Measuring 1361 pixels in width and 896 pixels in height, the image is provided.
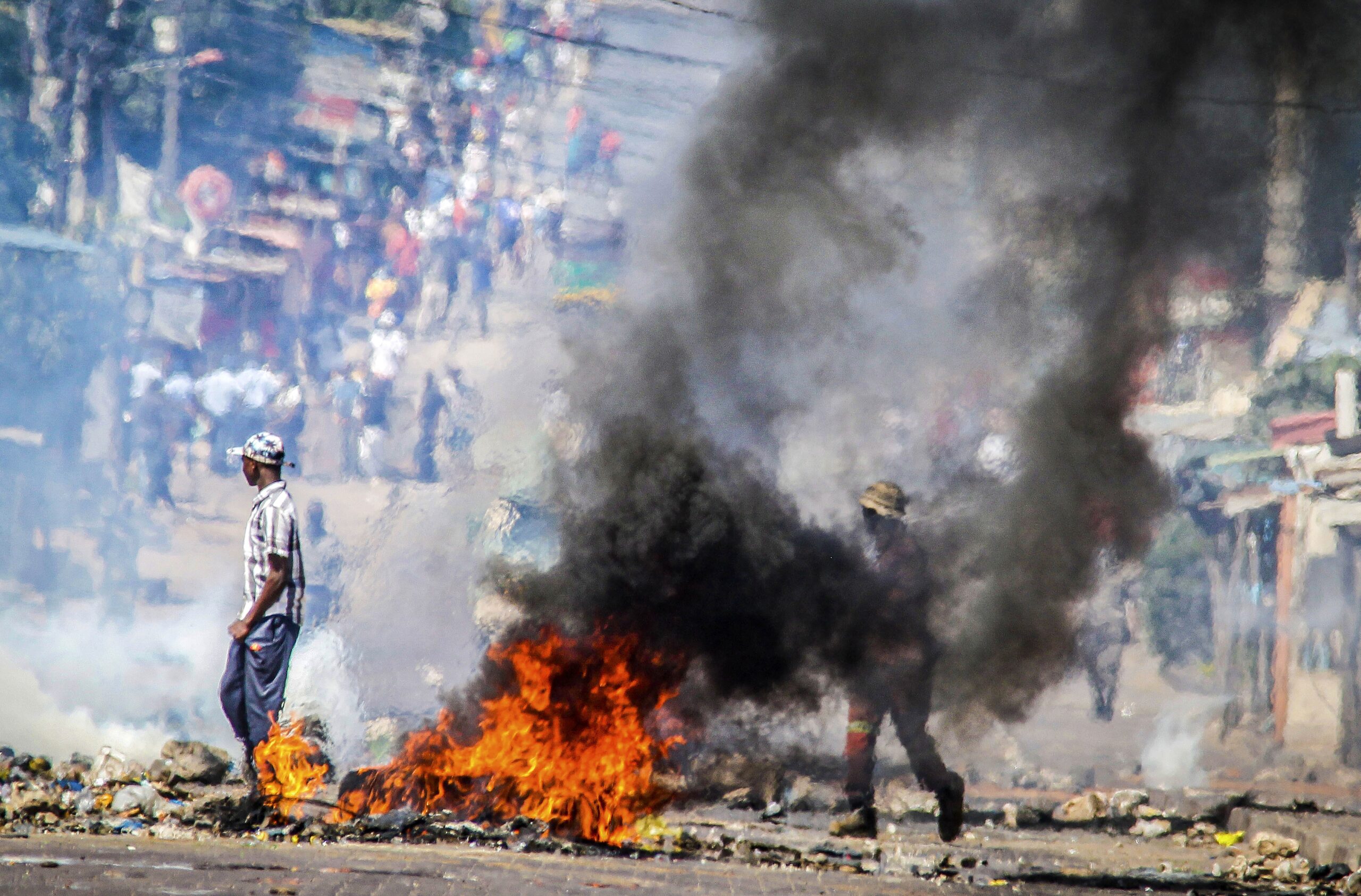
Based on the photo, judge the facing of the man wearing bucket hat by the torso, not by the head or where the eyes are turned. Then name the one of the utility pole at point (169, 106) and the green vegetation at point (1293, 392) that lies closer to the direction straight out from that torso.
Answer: the utility pole

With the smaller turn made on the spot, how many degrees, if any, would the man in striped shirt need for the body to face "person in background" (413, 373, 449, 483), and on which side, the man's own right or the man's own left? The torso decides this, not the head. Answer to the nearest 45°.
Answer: approximately 90° to the man's own right

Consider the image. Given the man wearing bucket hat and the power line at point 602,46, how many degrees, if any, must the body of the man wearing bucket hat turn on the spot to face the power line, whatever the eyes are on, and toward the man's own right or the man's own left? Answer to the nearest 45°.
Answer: approximately 90° to the man's own right

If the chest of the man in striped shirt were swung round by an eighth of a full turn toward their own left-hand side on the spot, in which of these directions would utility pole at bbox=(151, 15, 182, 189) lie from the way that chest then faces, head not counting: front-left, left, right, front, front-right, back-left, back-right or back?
back-right

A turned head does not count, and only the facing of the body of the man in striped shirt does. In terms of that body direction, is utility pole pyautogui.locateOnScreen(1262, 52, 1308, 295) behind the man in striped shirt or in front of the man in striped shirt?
behind

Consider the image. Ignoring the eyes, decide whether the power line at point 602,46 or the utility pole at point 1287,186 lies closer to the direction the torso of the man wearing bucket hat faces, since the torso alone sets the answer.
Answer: the power line

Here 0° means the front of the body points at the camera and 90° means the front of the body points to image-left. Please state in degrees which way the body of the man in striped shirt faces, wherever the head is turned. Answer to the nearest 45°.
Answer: approximately 90°
